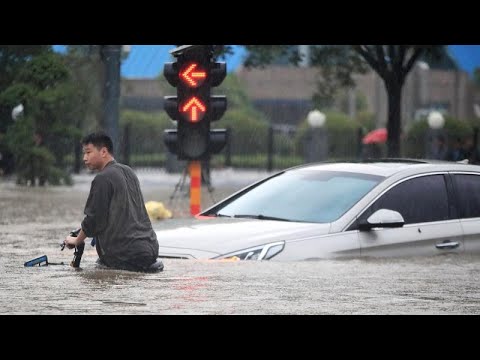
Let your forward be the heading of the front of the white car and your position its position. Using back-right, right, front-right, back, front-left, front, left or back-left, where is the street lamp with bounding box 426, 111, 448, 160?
back-right

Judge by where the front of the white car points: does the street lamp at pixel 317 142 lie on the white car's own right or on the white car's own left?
on the white car's own right

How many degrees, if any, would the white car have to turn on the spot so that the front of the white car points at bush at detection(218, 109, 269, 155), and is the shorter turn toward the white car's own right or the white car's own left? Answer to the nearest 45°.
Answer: approximately 135° to the white car's own right

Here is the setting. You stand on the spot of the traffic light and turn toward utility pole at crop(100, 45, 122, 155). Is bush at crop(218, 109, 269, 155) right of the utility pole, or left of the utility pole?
right

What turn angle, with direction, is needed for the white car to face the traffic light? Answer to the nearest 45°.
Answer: approximately 90° to its right

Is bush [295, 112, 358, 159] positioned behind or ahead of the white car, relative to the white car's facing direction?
behind

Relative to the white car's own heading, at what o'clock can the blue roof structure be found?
The blue roof structure is roughly at 4 o'clock from the white car.

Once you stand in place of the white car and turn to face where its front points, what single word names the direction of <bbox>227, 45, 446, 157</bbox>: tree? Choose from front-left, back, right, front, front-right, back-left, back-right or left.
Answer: back-right

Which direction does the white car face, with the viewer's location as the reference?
facing the viewer and to the left of the viewer
